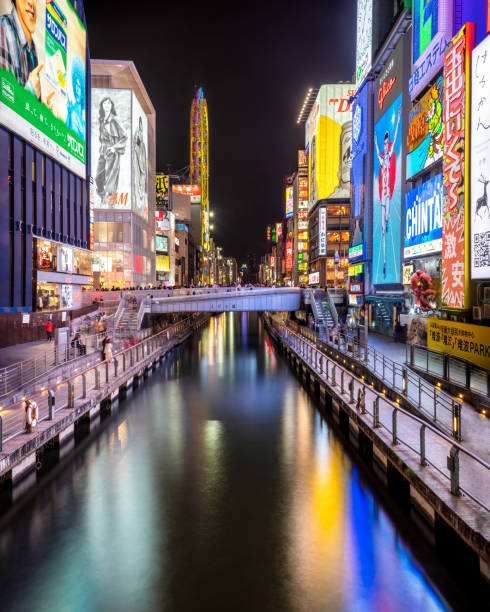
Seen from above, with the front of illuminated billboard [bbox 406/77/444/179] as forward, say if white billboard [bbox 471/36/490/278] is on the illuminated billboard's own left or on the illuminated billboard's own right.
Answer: on the illuminated billboard's own left

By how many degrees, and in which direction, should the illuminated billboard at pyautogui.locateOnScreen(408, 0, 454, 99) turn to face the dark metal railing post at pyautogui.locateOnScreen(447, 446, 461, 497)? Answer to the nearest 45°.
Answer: approximately 45° to its left

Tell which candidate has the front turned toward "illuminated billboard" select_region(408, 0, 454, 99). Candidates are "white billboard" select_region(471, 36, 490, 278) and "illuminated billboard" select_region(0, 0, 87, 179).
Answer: "illuminated billboard" select_region(0, 0, 87, 179)

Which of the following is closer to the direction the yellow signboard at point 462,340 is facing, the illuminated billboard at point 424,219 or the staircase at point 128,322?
the staircase

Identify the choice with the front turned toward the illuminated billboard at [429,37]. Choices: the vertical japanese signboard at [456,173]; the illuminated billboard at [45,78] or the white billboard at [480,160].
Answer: the illuminated billboard at [45,78]

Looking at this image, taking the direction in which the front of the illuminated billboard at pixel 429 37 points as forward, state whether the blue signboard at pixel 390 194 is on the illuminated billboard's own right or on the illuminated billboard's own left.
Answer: on the illuminated billboard's own right

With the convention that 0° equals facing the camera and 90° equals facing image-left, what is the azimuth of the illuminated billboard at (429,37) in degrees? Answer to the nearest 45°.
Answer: approximately 45°
